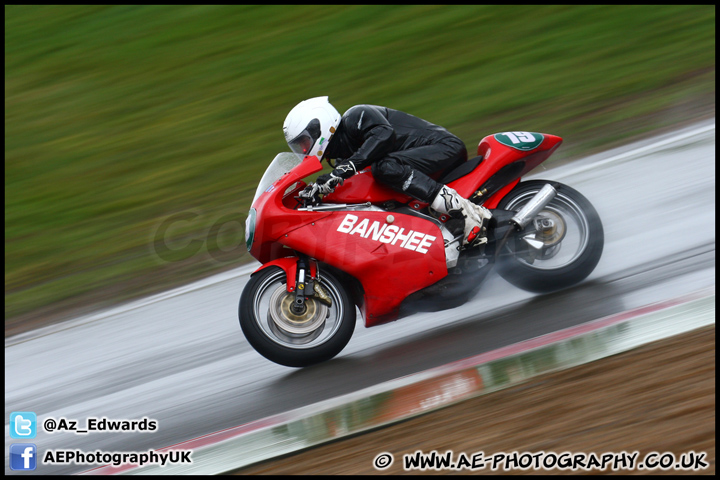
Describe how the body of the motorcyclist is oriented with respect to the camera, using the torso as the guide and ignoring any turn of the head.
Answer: to the viewer's left

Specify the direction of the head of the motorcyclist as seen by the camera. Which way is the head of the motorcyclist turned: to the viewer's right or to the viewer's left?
to the viewer's left

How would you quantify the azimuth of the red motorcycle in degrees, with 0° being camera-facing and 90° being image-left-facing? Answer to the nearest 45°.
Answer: approximately 90°
